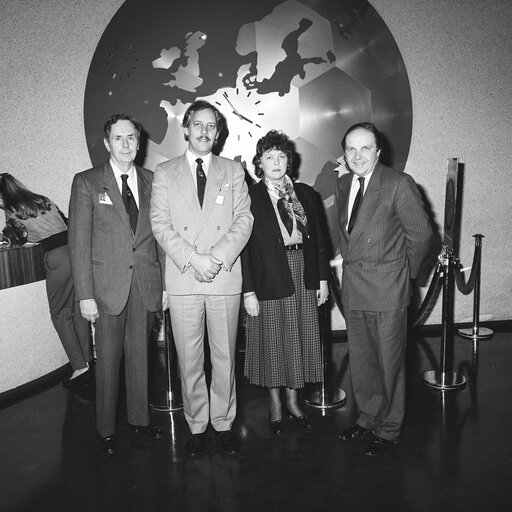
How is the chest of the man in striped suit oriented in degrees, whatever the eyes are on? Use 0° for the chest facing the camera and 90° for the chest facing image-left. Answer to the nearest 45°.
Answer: approximately 45°

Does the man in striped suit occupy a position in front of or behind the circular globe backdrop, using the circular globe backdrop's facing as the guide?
in front

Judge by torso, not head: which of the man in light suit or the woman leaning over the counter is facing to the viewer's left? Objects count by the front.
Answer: the woman leaning over the counter

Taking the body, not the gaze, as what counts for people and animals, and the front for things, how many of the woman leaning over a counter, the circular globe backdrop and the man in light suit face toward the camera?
2

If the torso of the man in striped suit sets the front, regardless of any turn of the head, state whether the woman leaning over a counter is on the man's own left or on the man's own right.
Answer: on the man's own right

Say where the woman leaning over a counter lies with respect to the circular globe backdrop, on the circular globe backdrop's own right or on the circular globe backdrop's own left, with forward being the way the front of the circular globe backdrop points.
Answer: on the circular globe backdrop's own right

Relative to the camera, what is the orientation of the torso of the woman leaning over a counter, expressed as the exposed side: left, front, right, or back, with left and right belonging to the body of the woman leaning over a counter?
left
